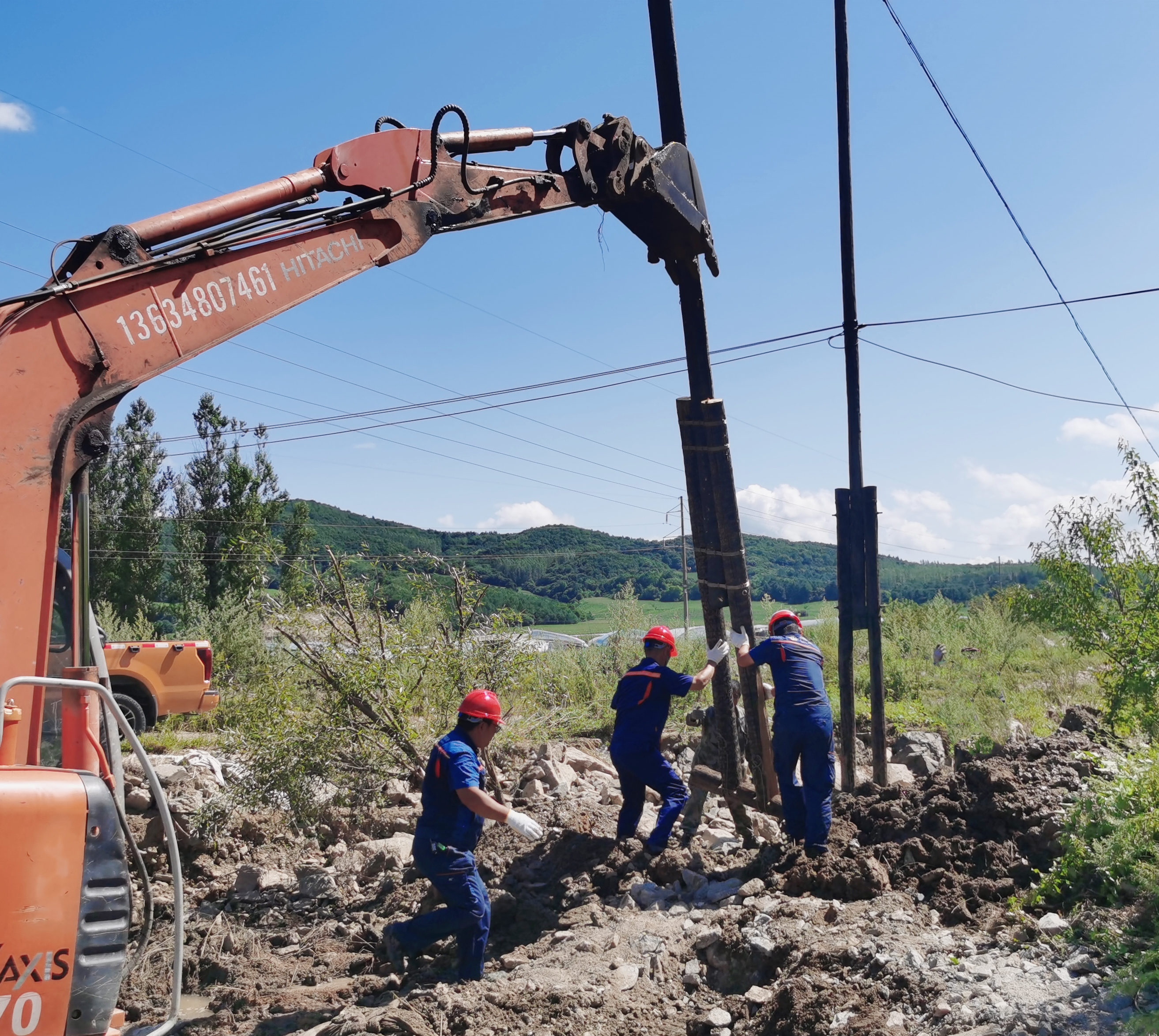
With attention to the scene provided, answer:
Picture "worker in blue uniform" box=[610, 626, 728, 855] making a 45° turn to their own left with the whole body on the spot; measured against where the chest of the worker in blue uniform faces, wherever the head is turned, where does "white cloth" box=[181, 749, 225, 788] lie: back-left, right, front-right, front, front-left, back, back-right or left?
front-left

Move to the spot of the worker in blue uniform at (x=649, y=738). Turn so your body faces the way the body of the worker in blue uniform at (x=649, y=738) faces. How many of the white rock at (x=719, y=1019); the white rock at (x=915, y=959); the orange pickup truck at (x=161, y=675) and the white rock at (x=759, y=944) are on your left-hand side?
1

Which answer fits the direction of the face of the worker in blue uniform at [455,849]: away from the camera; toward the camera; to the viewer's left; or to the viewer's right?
to the viewer's right

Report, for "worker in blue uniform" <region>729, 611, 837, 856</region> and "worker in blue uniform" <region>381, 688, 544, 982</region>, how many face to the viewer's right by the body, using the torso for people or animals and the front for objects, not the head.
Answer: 1

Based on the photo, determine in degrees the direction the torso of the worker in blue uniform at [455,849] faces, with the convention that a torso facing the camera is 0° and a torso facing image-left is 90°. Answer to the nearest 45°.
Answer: approximately 270°

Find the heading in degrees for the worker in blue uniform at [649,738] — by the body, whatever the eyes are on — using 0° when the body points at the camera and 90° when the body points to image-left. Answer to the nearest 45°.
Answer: approximately 225°

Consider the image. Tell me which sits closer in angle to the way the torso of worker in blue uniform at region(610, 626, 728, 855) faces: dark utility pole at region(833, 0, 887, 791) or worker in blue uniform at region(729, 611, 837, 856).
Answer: the dark utility pole
